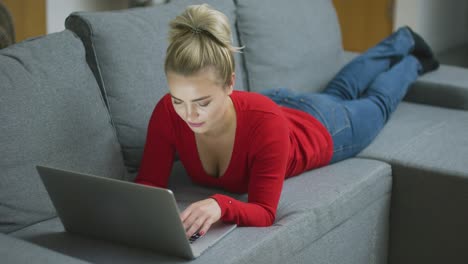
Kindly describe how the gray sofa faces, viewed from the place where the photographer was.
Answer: facing the viewer and to the right of the viewer

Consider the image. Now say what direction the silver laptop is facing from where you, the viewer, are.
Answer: facing away from the viewer and to the right of the viewer
